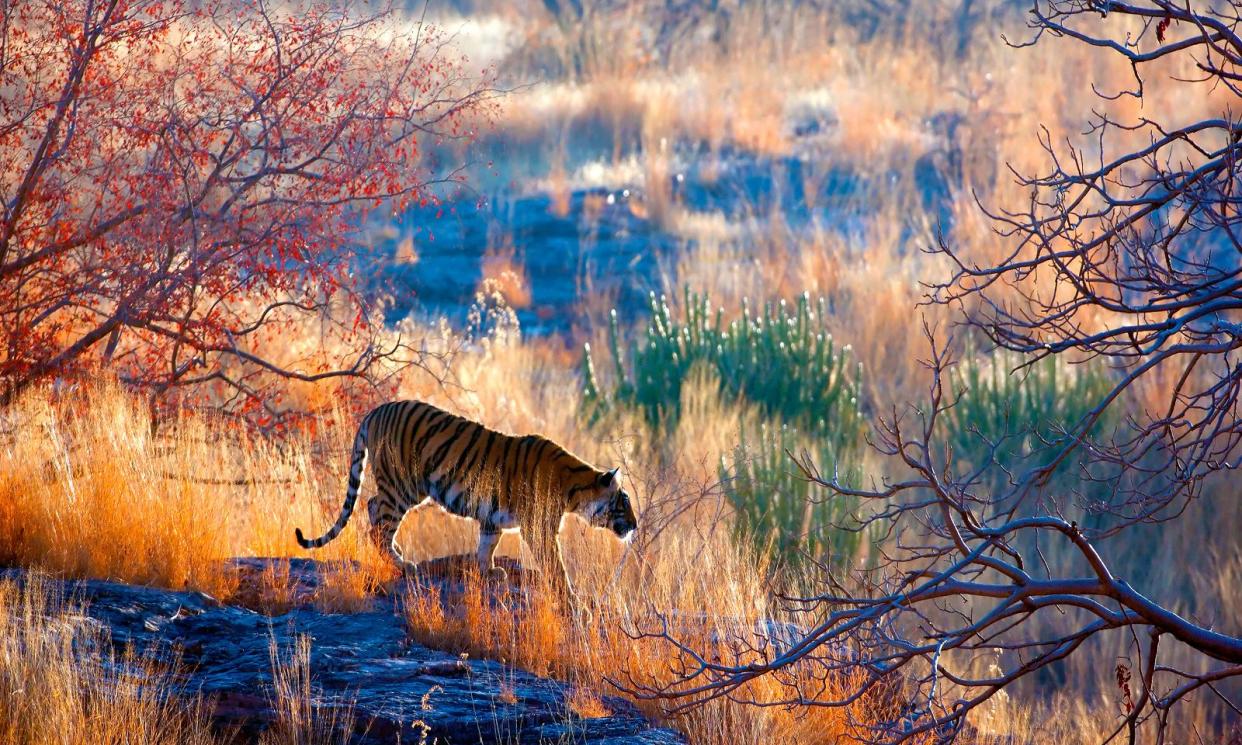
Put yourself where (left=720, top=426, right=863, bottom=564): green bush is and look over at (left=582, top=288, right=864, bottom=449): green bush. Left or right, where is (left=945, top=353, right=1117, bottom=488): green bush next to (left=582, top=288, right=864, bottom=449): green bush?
right

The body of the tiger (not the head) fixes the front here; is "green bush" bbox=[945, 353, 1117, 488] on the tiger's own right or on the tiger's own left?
on the tiger's own left

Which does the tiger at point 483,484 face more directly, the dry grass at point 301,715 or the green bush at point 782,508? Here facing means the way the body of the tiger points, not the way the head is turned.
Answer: the green bush

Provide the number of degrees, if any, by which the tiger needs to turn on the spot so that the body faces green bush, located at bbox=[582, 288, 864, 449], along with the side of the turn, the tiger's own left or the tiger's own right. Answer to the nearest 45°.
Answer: approximately 45° to the tiger's own left

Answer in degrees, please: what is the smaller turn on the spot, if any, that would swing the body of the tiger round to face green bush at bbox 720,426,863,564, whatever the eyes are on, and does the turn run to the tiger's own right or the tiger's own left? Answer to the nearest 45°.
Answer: approximately 45° to the tiger's own left

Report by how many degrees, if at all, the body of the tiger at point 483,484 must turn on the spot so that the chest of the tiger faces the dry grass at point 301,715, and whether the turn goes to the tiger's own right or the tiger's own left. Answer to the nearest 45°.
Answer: approximately 90° to the tiger's own right

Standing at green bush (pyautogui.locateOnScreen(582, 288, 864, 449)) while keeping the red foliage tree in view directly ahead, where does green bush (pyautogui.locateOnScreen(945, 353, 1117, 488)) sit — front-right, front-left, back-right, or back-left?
back-left

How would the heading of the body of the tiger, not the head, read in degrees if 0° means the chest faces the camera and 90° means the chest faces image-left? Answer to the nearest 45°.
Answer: approximately 270°

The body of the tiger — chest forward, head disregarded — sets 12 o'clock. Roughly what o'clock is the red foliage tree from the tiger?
The red foliage tree is roughly at 7 o'clock from the tiger.
